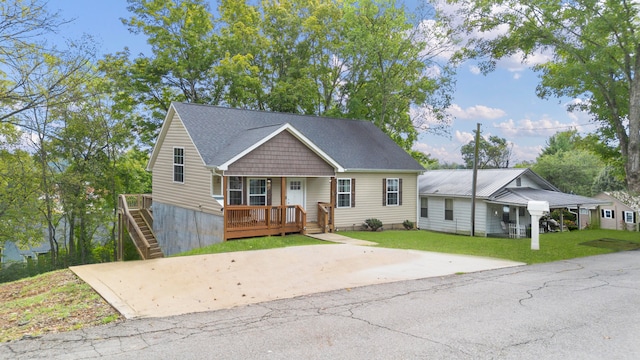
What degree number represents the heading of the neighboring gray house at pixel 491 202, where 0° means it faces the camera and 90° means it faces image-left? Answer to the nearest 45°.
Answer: approximately 315°

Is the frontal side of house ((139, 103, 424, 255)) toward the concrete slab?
yes

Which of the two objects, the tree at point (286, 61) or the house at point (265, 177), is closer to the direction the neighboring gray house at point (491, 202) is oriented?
the house

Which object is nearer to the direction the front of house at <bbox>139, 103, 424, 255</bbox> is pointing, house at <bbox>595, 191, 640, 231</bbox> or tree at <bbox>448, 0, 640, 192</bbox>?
the tree

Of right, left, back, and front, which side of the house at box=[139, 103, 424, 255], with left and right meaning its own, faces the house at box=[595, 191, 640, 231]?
left

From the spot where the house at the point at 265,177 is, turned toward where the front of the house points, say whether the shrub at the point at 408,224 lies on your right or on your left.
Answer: on your left

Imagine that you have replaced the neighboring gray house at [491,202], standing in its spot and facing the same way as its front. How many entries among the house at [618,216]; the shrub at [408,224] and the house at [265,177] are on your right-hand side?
2

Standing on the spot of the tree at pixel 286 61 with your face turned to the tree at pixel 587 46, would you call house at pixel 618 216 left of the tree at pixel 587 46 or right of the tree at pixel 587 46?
left

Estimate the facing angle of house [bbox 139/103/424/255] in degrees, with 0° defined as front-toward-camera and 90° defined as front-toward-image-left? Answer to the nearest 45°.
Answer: approximately 315°
